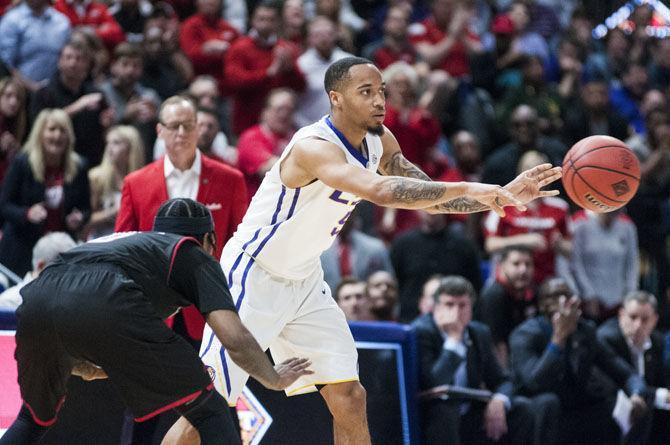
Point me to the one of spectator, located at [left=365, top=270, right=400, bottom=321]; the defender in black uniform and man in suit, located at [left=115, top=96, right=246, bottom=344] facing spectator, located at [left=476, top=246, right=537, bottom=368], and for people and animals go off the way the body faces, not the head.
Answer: the defender in black uniform

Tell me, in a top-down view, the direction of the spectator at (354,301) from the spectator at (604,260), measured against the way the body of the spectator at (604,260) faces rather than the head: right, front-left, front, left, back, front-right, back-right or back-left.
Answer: front-right

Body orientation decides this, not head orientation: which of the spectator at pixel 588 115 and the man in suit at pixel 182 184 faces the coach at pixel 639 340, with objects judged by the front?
the spectator at pixel 588 115

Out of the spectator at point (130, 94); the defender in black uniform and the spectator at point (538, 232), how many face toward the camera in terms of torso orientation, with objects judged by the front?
2

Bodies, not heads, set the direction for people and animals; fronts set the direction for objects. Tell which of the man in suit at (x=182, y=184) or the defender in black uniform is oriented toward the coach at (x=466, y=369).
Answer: the defender in black uniform

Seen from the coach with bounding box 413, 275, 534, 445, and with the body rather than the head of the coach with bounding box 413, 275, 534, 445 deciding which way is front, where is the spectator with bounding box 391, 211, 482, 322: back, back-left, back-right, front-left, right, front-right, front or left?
back

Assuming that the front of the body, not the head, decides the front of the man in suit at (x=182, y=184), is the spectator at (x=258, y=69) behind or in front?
behind

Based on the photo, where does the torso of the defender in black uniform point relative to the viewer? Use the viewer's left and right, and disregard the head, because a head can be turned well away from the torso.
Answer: facing away from the viewer and to the right of the viewer

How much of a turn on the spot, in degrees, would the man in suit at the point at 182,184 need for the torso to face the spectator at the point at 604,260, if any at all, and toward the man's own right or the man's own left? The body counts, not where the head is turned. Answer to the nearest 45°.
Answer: approximately 135° to the man's own left
